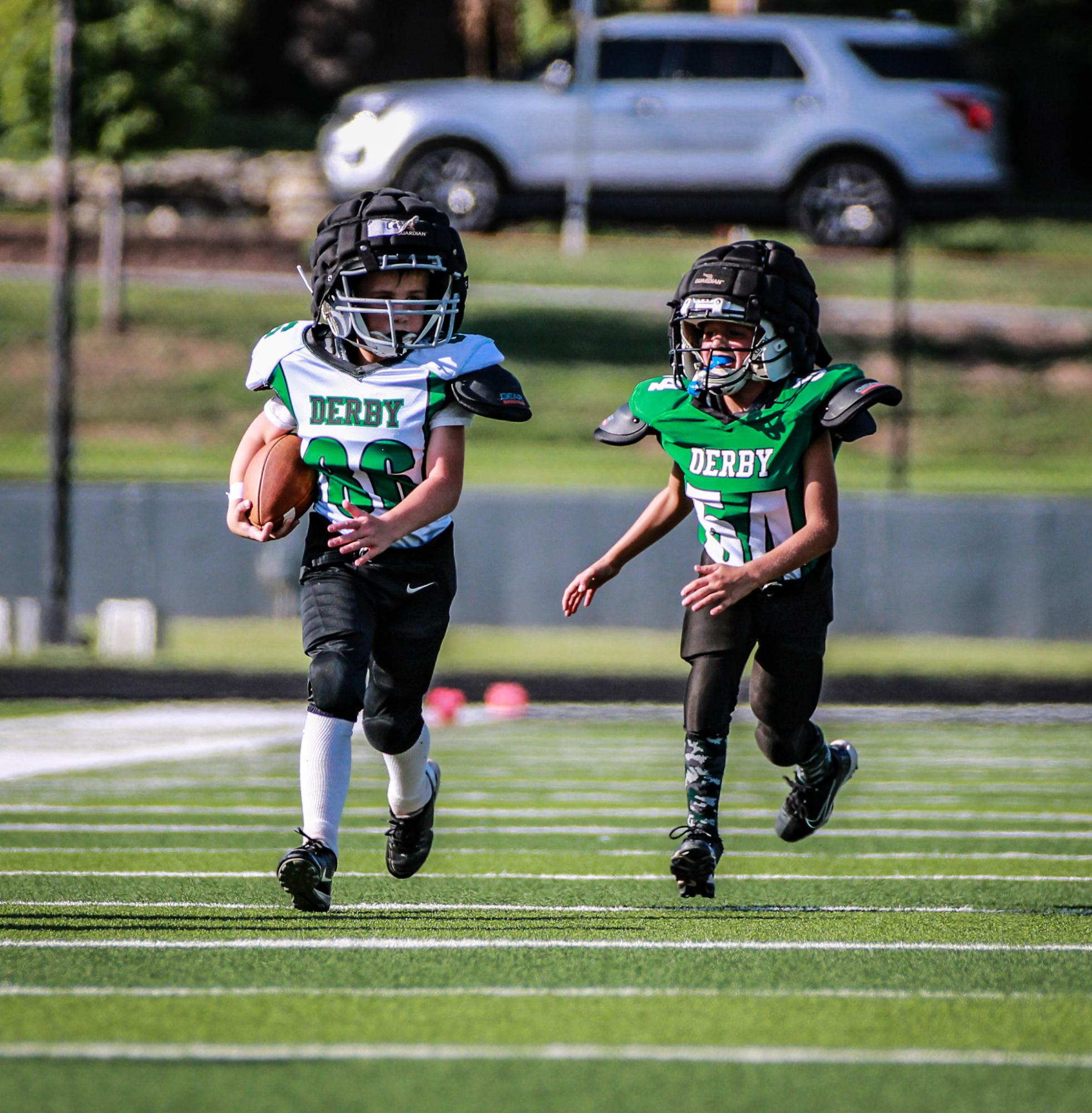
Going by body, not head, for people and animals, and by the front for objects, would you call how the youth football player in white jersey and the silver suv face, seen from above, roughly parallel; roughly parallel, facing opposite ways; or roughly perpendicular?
roughly perpendicular

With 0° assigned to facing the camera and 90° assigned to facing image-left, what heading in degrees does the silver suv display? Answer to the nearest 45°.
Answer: approximately 90°

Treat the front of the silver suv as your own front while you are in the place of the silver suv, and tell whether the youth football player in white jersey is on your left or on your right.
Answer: on your left

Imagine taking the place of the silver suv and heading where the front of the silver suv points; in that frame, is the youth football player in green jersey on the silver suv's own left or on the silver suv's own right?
on the silver suv's own left

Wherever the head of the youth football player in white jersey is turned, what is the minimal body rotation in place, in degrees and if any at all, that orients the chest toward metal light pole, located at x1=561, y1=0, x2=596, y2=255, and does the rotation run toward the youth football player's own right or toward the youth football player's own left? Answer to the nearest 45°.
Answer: approximately 180°

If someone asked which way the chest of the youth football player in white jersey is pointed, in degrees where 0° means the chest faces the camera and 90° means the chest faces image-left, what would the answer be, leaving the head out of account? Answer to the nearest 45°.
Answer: approximately 0°

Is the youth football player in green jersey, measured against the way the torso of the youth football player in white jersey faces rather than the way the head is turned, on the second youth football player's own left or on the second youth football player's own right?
on the second youth football player's own left

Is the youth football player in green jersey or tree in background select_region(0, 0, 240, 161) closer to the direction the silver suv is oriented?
the tree in background

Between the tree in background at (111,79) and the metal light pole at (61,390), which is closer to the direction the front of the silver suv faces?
the tree in background

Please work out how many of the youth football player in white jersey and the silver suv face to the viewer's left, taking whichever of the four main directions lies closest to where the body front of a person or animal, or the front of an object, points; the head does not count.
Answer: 1

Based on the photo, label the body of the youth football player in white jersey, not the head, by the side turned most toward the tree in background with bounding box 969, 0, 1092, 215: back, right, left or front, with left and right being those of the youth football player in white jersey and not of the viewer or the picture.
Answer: back

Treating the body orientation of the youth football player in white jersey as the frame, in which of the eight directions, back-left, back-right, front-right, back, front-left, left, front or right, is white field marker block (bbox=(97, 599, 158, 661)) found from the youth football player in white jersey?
back

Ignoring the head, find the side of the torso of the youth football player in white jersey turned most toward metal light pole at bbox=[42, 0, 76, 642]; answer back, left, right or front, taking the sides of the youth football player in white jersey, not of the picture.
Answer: back
